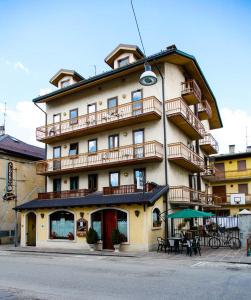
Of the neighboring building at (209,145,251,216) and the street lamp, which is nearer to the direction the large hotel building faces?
the street lamp

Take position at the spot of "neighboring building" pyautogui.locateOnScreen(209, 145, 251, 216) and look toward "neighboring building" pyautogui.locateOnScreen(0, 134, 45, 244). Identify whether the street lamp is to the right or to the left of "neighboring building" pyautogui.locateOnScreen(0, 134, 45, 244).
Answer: left

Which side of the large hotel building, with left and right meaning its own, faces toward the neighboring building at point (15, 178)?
right

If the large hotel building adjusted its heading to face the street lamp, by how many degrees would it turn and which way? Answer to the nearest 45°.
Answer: approximately 45° to its left

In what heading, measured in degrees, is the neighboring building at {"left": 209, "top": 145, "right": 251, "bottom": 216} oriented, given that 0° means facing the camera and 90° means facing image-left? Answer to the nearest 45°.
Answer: approximately 0°

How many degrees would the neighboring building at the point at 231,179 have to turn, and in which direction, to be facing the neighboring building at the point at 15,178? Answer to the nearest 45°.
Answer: approximately 45° to its right

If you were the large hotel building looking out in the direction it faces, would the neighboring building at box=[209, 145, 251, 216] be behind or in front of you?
behind

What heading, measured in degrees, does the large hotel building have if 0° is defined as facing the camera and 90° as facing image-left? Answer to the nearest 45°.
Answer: approximately 45°
